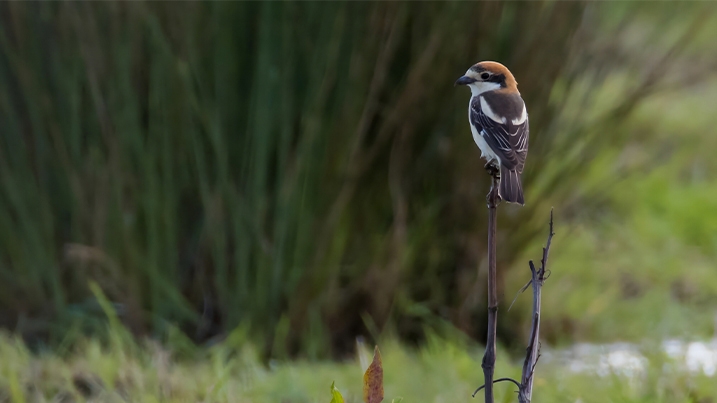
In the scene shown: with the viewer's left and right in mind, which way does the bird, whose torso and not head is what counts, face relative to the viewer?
facing away from the viewer and to the left of the viewer
